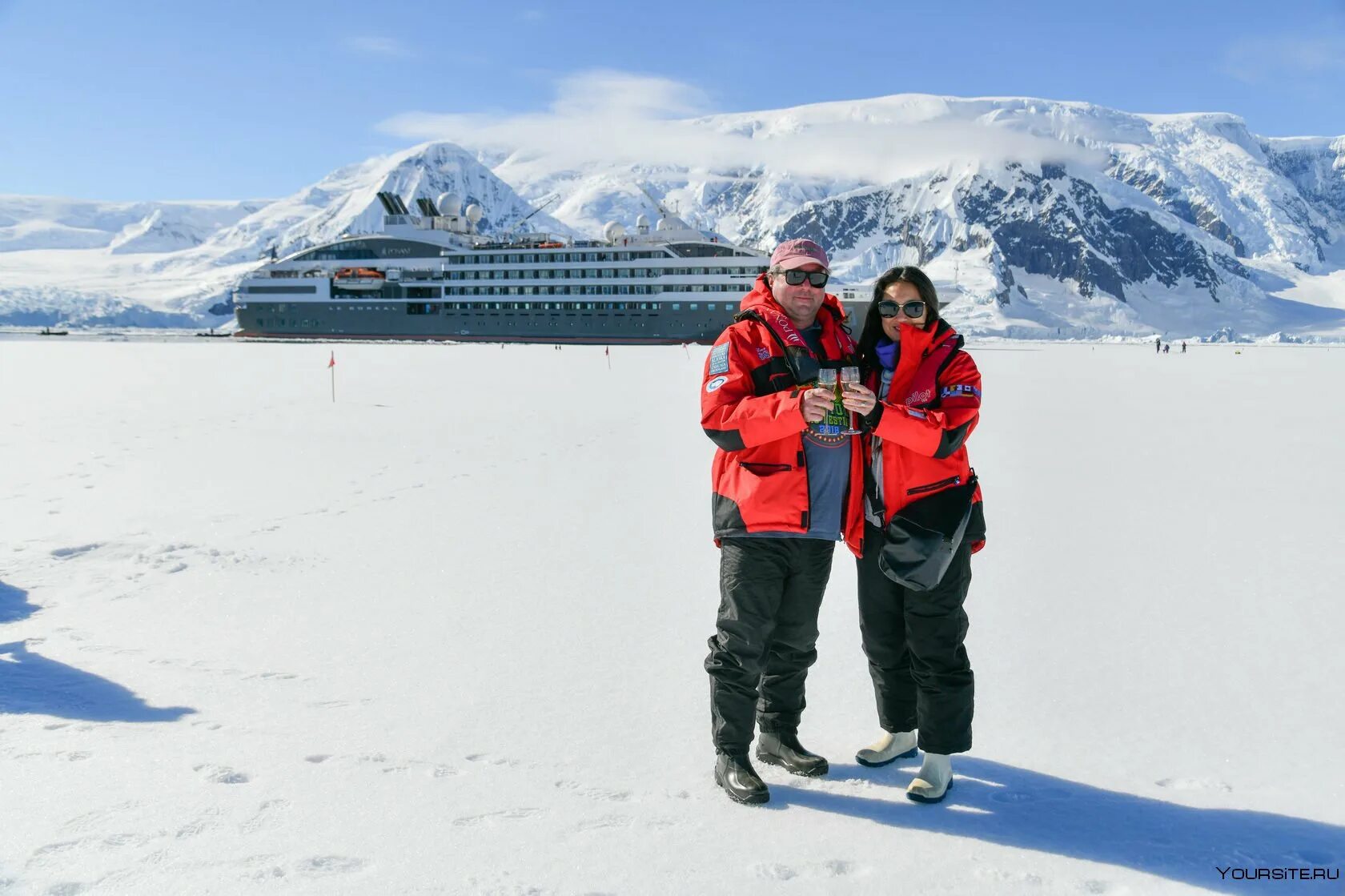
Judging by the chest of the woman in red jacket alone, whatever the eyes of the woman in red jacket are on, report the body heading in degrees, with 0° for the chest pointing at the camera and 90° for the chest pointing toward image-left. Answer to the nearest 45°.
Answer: approximately 45°

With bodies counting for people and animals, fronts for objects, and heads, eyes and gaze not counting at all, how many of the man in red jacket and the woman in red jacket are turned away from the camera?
0

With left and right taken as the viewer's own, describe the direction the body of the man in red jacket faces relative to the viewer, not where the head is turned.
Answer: facing the viewer and to the right of the viewer

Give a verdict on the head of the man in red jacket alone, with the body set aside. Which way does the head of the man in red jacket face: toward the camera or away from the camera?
toward the camera
